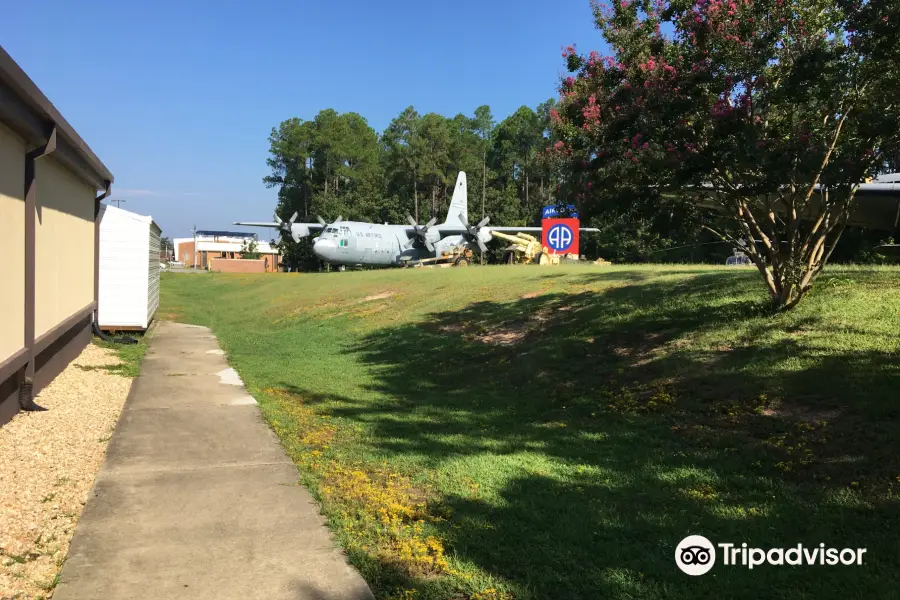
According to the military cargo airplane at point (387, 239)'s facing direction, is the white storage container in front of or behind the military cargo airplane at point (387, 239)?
in front

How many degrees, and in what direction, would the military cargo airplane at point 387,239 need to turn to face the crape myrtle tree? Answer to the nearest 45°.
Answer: approximately 45° to its left

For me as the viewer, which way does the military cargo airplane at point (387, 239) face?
facing the viewer and to the left of the viewer
